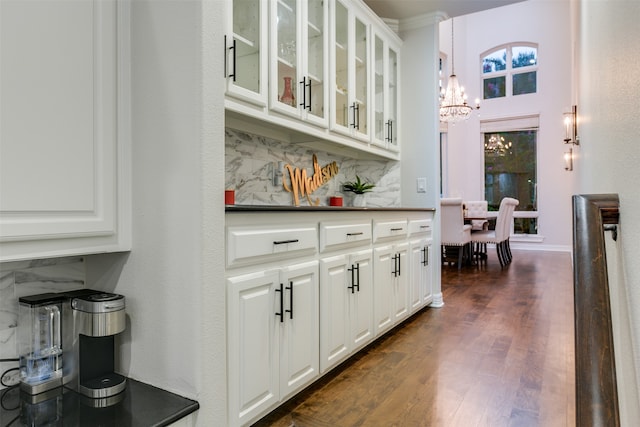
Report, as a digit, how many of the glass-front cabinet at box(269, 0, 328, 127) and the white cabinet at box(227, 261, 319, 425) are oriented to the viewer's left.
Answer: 0

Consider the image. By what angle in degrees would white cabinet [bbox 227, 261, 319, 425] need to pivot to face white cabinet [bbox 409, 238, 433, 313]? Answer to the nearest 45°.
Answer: approximately 90° to its left

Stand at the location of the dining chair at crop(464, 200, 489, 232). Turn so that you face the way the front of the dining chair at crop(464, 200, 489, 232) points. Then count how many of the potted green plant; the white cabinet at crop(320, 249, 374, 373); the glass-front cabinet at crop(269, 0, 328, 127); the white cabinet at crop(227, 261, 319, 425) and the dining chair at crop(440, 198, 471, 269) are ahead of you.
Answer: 5

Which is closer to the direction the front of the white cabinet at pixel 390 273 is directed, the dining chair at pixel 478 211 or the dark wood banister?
the dark wood banister

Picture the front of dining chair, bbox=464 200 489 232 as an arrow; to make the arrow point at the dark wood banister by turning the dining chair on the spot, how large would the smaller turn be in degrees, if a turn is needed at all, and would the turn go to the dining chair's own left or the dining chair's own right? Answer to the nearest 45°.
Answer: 0° — it already faces it

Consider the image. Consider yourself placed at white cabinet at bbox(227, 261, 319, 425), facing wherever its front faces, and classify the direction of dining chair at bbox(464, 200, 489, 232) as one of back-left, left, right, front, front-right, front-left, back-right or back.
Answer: left

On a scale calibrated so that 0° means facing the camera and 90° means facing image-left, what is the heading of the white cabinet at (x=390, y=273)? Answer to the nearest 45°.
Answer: approximately 315°

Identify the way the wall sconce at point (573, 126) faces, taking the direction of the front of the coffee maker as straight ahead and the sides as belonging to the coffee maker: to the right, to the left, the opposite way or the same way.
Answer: the opposite way

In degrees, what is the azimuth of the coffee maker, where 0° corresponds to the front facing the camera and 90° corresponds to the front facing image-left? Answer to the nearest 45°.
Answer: approximately 315°

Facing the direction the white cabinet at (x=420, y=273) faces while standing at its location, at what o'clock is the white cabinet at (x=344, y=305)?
the white cabinet at (x=344, y=305) is roughly at 2 o'clock from the white cabinet at (x=420, y=273).

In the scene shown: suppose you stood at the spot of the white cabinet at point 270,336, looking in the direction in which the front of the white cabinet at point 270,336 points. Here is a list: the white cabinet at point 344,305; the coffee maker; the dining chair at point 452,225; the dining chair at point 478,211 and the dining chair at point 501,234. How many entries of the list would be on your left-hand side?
4

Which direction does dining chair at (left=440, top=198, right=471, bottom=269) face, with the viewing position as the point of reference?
facing away from the viewer and to the right of the viewer

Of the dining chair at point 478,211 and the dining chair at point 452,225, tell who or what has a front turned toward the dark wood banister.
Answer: the dining chair at point 478,211
